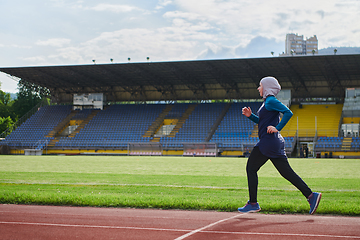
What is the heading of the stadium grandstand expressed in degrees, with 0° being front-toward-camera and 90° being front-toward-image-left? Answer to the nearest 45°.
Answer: approximately 0°

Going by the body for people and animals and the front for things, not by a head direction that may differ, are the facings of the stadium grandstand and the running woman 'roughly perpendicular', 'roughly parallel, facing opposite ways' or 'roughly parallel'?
roughly perpendicular

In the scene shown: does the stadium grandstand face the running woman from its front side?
yes
